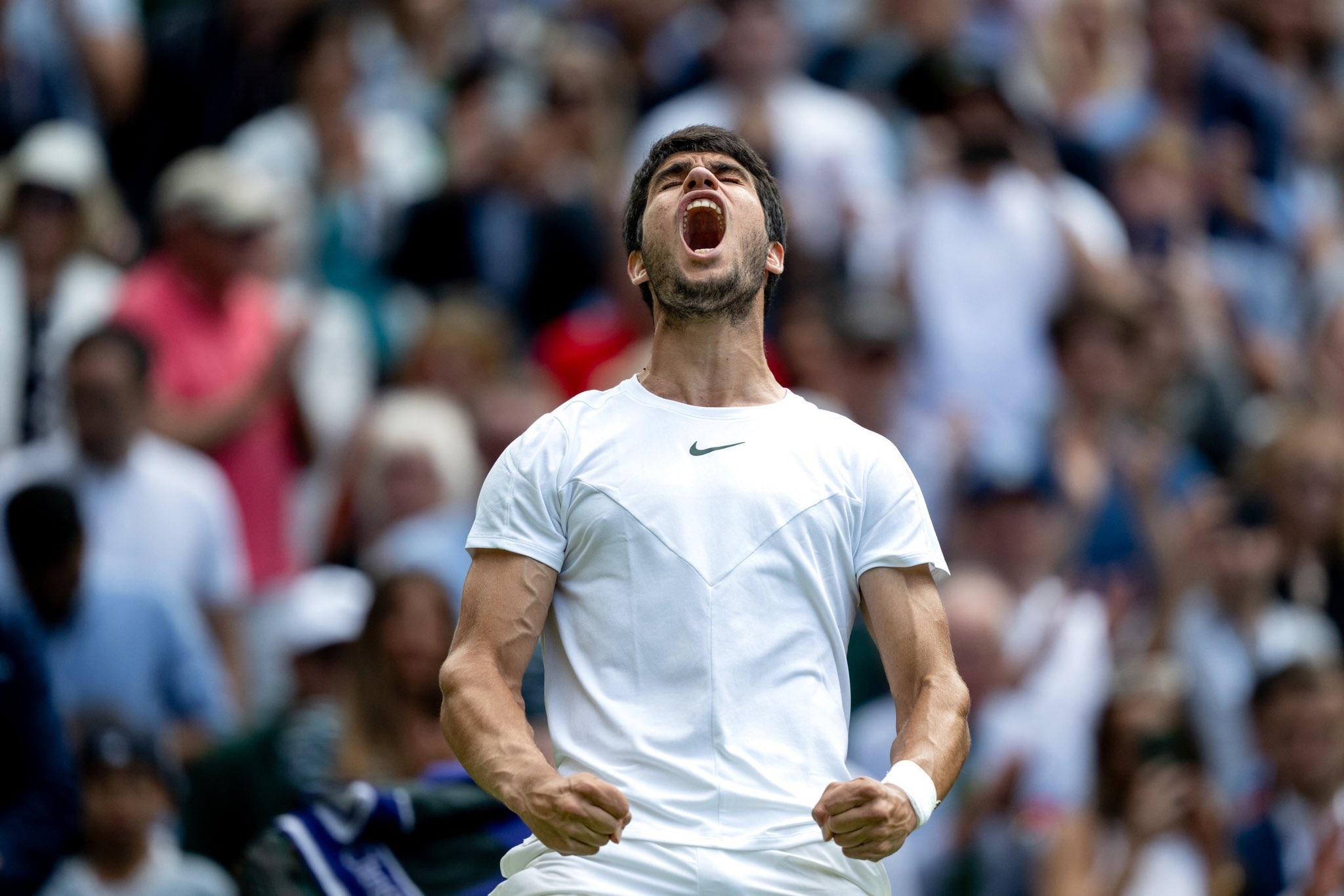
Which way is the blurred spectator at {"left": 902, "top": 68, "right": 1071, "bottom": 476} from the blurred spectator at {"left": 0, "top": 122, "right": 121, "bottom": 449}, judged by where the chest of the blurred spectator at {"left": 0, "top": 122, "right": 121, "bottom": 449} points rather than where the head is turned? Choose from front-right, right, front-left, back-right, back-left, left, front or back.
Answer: left

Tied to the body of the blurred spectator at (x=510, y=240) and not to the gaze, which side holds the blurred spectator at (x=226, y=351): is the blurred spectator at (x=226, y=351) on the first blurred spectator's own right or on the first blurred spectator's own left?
on the first blurred spectator's own right

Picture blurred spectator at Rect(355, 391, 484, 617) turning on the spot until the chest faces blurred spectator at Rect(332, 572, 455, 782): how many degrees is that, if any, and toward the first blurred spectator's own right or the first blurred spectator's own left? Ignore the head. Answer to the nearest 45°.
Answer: approximately 45° to the first blurred spectator's own left

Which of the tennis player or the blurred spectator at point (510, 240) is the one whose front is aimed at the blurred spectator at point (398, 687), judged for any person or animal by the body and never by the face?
the blurred spectator at point (510, 240)

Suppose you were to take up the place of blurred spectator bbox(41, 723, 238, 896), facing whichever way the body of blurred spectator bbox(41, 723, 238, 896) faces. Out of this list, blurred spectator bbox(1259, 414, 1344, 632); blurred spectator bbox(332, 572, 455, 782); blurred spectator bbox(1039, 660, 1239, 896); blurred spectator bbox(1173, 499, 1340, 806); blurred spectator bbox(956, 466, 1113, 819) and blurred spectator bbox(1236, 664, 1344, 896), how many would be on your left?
6

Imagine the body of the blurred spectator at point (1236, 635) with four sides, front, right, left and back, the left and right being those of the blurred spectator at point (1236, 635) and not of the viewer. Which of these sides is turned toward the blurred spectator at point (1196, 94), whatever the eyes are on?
back

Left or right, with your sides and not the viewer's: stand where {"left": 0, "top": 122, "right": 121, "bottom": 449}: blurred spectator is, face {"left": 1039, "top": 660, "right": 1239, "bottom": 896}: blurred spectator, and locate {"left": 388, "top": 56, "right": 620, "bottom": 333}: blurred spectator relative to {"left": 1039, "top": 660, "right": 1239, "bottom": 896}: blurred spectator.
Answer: left

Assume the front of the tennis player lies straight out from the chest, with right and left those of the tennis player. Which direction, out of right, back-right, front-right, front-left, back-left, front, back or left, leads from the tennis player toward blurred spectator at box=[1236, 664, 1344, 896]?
back-left

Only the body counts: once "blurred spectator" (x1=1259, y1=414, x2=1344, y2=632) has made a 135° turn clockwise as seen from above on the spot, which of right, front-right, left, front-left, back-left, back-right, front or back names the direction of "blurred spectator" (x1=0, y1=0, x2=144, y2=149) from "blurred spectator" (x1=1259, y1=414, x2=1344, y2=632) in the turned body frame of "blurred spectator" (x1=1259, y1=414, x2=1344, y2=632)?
front-left

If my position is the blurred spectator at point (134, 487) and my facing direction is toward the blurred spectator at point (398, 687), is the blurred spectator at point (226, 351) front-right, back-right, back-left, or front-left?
back-left

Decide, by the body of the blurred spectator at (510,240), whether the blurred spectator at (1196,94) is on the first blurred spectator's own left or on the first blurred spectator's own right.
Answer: on the first blurred spectator's own left
